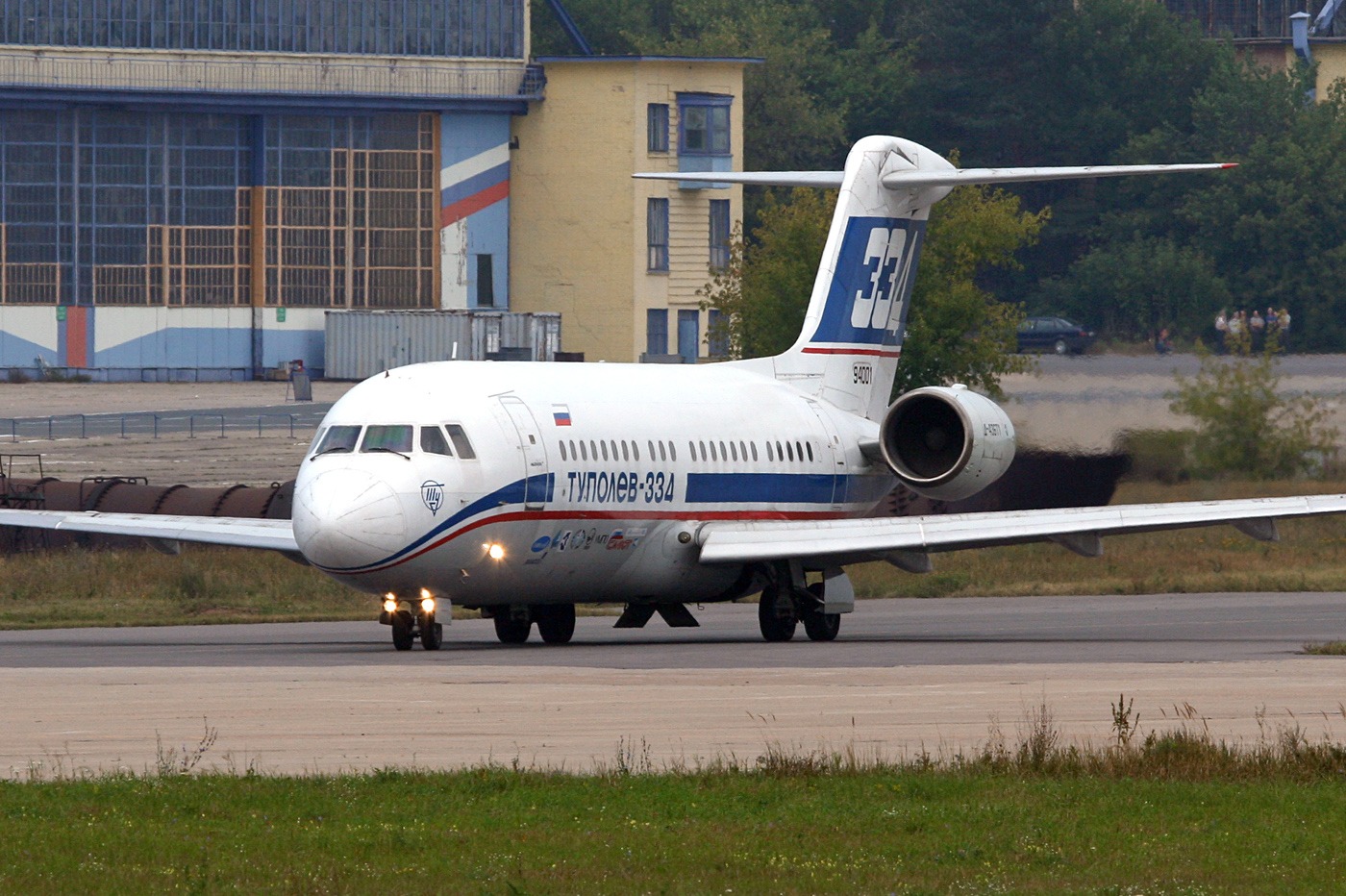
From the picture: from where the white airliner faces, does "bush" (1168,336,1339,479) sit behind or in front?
behind

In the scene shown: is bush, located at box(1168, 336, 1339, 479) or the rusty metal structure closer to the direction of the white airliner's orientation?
the rusty metal structure

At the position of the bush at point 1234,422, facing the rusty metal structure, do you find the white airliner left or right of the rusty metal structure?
left

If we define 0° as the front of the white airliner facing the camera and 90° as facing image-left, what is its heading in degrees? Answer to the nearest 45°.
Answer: approximately 45°

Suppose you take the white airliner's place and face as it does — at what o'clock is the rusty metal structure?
The rusty metal structure is roughly at 3 o'clock from the white airliner.
